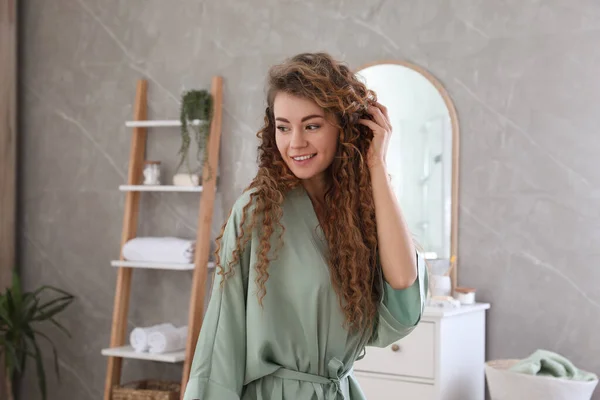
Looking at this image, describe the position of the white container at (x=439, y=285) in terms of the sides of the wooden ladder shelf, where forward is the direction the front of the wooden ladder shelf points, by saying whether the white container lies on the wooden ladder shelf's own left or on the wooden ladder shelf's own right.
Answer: on the wooden ladder shelf's own left

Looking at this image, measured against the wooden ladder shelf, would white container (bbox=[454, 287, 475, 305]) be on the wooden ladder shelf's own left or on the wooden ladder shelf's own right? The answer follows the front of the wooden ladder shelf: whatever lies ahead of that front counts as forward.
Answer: on the wooden ladder shelf's own left

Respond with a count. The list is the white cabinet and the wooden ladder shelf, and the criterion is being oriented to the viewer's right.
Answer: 0

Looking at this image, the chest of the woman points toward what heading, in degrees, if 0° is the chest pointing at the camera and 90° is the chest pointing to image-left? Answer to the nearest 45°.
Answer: approximately 315°

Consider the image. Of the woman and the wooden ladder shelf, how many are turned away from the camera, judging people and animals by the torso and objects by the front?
0

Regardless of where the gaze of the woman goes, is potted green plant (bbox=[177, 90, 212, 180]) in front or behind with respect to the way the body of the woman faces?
behind

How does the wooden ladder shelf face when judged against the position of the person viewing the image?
facing the viewer and to the left of the viewer

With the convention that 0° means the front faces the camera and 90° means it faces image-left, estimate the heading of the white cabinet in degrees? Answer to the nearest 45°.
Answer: approximately 45°

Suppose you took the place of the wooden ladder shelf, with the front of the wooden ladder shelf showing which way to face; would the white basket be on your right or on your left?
on your left
